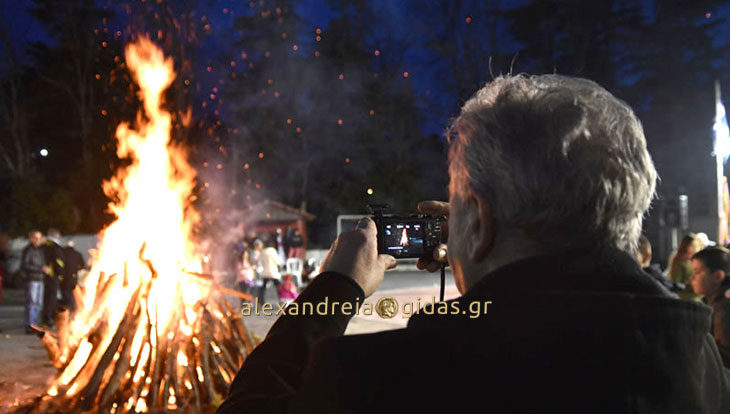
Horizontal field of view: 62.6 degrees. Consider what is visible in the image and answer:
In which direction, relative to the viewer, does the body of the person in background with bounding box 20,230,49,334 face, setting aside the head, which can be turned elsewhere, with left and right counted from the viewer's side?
facing the viewer and to the right of the viewer

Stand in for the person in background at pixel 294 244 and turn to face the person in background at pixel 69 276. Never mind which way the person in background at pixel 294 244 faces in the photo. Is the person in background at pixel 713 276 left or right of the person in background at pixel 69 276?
left

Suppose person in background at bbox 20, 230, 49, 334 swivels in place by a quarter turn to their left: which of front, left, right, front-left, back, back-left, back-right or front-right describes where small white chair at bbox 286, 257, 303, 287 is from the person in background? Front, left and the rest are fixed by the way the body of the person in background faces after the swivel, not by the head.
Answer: front

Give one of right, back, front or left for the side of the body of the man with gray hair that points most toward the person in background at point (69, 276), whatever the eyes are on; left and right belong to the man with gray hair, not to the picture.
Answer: front

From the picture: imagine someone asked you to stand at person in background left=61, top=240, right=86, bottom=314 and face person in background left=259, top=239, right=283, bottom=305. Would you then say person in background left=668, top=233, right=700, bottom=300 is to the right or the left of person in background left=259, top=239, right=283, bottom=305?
right

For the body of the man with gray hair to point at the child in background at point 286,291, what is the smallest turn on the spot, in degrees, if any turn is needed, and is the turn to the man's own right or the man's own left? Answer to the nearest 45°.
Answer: approximately 45° to the man's own right

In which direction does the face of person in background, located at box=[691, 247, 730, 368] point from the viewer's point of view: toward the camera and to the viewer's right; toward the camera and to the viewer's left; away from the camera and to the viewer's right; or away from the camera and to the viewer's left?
toward the camera and to the viewer's left

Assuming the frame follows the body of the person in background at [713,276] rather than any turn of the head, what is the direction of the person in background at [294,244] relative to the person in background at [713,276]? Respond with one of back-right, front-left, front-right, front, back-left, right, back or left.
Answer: front-right

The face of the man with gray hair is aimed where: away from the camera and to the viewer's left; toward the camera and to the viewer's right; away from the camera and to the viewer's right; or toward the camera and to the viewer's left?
away from the camera and to the viewer's left

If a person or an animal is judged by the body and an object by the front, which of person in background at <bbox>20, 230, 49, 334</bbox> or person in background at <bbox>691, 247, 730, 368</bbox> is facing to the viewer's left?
person in background at <bbox>691, 247, 730, 368</bbox>

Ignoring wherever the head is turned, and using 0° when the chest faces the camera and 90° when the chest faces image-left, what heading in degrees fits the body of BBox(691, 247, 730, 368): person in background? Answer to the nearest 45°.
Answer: approximately 90°

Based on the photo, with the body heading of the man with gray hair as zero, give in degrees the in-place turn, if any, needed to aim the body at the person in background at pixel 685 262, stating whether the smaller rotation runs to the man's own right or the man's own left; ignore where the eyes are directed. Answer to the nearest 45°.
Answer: approximately 45° to the man's own right

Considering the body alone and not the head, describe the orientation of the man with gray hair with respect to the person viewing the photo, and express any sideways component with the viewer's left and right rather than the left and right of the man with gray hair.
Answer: facing away from the viewer and to the left of the viewer

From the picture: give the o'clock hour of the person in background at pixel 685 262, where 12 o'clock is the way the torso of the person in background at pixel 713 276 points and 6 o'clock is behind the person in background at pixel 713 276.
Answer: the person in background at pixel 685 262 is roughly at 3 o'clock from the person in background at pixel 713 276.

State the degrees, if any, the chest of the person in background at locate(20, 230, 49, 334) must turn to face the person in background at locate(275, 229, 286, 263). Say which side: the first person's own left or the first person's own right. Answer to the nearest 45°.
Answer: approximately 90° to the first person's own left
